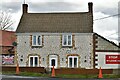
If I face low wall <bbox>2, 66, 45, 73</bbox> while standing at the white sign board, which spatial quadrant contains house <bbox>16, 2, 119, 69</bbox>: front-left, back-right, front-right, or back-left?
front-right

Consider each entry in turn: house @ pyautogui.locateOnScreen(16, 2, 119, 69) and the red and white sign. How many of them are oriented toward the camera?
2

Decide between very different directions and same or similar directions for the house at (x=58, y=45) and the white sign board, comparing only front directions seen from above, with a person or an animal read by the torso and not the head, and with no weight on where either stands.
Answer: same or similar directions

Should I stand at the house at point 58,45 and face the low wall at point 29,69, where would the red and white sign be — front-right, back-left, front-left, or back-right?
back-left

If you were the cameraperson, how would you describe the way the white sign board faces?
facing the viewer

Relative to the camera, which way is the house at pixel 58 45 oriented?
toward the camera

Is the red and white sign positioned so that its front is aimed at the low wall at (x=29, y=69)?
no

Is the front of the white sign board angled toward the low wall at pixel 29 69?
no

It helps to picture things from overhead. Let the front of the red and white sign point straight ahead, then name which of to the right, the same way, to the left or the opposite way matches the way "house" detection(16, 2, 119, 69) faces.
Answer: the same way
